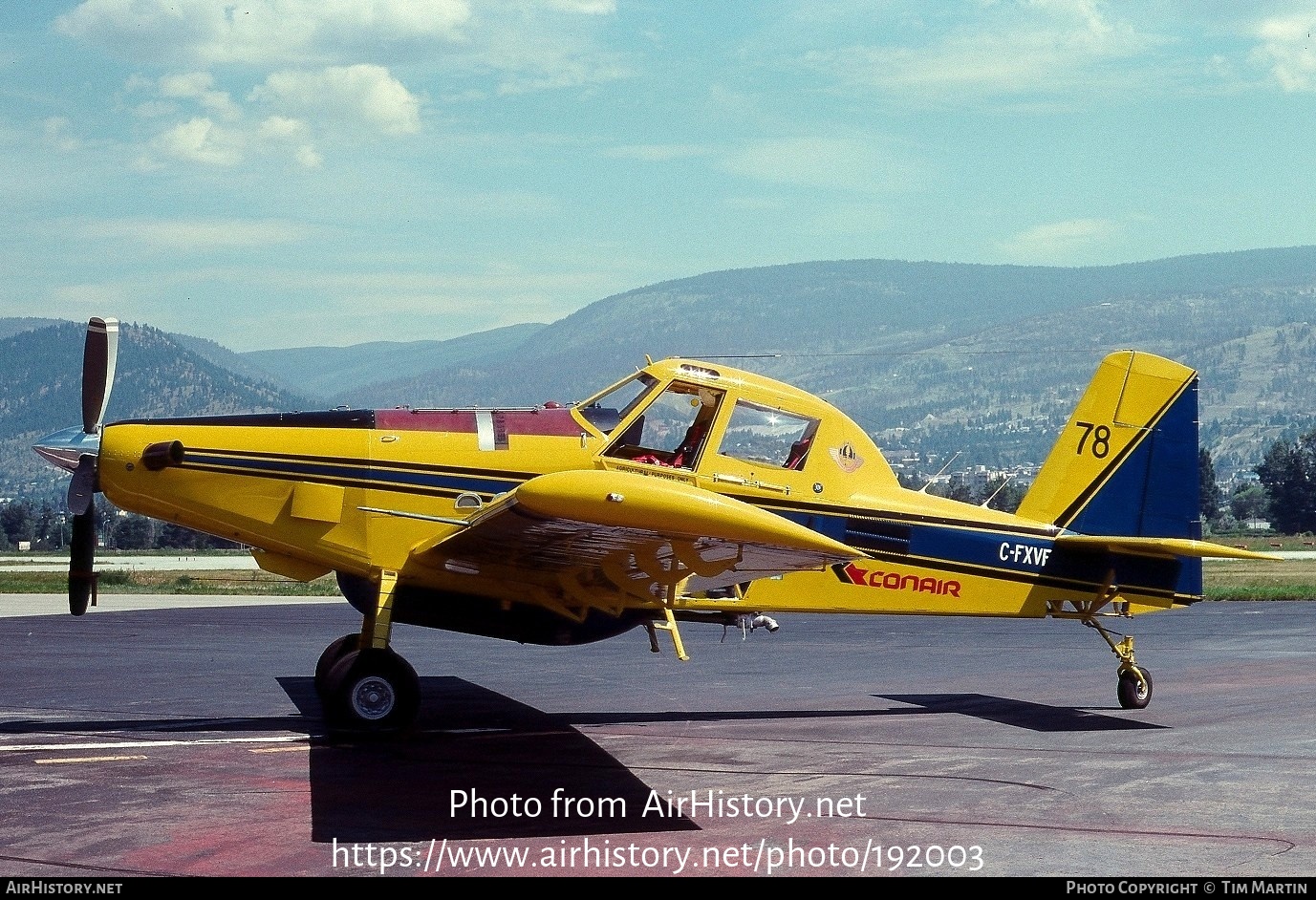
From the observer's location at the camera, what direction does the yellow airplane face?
facing to the left of the viewer
